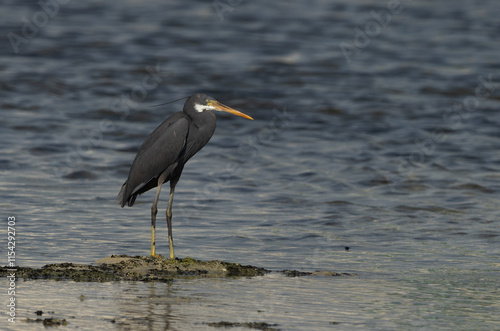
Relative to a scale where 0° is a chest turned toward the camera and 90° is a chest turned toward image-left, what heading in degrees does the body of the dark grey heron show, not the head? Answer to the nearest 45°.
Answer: approximately 270°
